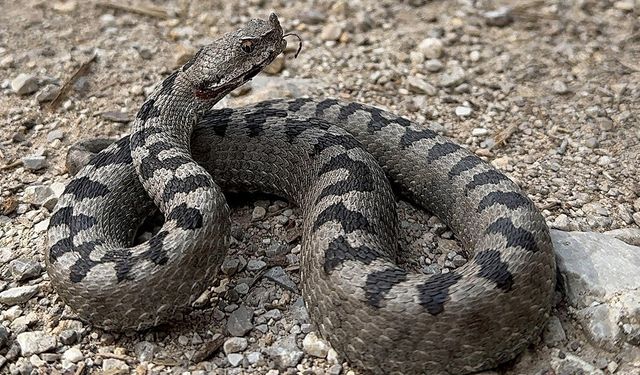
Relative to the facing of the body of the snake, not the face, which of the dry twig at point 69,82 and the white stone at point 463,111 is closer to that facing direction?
the white stone

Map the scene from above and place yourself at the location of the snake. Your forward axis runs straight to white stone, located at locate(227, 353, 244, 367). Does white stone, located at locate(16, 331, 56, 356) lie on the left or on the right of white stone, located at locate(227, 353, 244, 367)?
right

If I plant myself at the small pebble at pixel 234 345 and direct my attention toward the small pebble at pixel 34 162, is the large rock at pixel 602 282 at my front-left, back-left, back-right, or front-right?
back-right

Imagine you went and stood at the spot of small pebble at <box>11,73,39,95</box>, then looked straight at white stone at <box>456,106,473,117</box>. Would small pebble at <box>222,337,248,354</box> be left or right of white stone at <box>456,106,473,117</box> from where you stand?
right

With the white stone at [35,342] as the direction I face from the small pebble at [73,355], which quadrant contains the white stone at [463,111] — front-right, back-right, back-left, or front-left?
back-right

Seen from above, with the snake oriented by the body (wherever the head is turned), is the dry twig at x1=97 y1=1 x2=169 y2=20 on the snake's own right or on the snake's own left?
on the snake's own left
